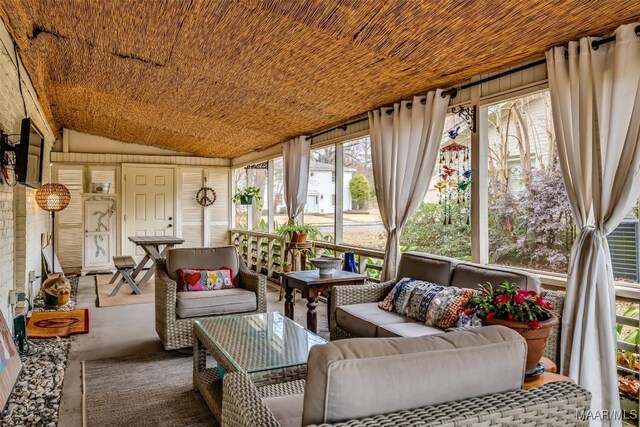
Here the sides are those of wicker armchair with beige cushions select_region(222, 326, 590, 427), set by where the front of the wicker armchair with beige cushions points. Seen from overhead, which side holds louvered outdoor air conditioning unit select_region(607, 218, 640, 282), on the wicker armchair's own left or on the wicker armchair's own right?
on the wicker armchair's own right

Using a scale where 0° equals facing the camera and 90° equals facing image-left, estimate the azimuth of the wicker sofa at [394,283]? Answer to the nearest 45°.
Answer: approximately 45°

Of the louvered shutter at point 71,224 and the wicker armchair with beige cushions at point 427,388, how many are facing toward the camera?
1

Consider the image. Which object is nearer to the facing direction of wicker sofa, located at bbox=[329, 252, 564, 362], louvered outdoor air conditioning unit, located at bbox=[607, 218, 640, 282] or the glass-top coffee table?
the glass-top coffee table

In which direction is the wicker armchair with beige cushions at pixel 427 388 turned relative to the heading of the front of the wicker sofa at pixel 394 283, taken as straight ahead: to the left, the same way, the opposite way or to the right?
to the right

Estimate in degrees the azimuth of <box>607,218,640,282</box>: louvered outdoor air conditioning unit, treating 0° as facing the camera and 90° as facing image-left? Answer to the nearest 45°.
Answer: approximately 45°

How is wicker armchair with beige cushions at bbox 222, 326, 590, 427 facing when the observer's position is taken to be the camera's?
facing away from the viewer and to the left of the viewer

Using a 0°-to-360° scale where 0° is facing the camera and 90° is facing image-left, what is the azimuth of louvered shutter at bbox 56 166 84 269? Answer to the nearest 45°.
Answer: approximately 0°
